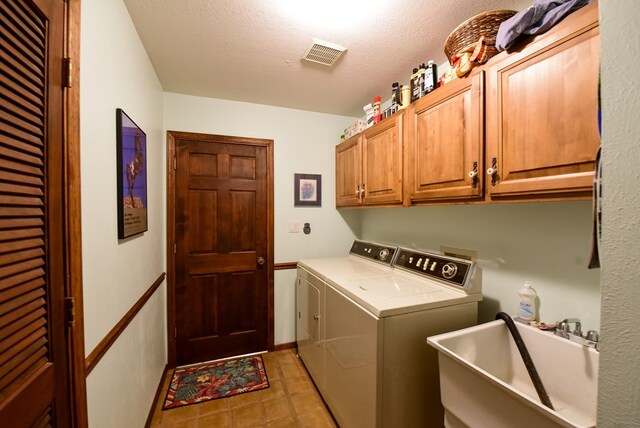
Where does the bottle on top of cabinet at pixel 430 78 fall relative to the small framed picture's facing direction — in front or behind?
in front

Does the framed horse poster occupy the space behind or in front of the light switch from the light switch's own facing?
in front

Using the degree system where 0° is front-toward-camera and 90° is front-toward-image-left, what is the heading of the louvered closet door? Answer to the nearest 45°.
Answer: approximately 315°

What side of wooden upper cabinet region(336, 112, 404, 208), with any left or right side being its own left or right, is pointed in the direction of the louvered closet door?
front

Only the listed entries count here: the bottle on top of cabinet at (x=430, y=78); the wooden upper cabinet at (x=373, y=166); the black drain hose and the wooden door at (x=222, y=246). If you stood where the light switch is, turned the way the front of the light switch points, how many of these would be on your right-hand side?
1

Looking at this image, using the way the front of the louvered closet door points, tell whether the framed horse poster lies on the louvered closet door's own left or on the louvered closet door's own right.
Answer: on the louvered closet door's own left

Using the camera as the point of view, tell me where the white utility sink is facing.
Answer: facing the viewer and to the left of the viewer

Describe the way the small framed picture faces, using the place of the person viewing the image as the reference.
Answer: facing the viewer

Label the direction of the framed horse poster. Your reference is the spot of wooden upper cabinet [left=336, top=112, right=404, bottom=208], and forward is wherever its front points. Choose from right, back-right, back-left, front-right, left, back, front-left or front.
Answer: front

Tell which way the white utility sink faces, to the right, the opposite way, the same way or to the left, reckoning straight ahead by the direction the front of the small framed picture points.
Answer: to the right

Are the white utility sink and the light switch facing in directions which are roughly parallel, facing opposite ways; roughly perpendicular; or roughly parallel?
roughly perpendicular

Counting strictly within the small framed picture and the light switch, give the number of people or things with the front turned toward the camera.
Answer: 2

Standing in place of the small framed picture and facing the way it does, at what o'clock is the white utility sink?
The white utility sink is roughly at 11 o'clock from the small framed picture.

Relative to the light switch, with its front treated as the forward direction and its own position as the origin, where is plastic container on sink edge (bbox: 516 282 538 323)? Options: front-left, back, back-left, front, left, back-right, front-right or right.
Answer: front-left

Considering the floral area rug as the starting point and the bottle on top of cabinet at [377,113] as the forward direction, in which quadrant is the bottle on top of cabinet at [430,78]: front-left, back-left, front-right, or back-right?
front-right
